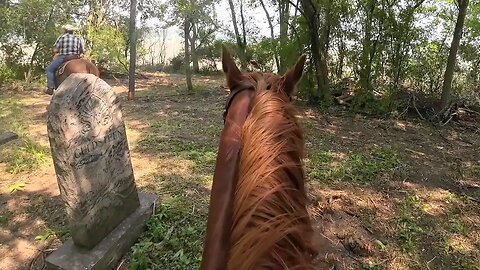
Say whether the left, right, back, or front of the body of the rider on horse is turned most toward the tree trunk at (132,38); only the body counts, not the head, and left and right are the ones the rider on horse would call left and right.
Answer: right

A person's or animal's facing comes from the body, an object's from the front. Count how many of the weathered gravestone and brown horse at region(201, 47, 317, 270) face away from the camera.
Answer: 1

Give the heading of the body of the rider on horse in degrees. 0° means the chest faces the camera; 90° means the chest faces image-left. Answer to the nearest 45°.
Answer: approximately 135°

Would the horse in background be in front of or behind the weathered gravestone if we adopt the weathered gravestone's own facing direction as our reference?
behind

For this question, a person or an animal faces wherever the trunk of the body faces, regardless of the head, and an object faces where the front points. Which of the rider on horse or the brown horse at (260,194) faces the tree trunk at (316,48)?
the brown horse

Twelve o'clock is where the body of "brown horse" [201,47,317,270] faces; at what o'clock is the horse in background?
The horse in background is roughly at 11 o'clock from the brown horse.

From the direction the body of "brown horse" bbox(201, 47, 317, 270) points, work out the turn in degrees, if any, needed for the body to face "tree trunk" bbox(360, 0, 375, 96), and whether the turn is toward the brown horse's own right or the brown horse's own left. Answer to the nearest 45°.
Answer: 0° — it already faces it

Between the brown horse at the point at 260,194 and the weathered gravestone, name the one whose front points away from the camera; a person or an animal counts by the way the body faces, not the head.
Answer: the brown horse

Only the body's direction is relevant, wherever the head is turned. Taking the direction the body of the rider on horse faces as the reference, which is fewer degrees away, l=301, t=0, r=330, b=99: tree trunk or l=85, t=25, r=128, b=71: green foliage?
the green foliage

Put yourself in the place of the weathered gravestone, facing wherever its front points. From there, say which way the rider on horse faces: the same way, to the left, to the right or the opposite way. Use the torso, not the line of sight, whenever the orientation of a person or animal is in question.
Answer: the opposite way

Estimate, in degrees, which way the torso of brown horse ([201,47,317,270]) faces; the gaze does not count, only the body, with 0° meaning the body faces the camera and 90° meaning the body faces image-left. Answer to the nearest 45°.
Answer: approximately 180°

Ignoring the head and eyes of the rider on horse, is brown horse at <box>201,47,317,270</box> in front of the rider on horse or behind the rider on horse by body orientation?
behind

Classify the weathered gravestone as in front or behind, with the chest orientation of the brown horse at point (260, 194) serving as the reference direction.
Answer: in front

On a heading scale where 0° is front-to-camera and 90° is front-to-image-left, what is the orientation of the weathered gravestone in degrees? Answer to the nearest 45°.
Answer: approximately 315°
